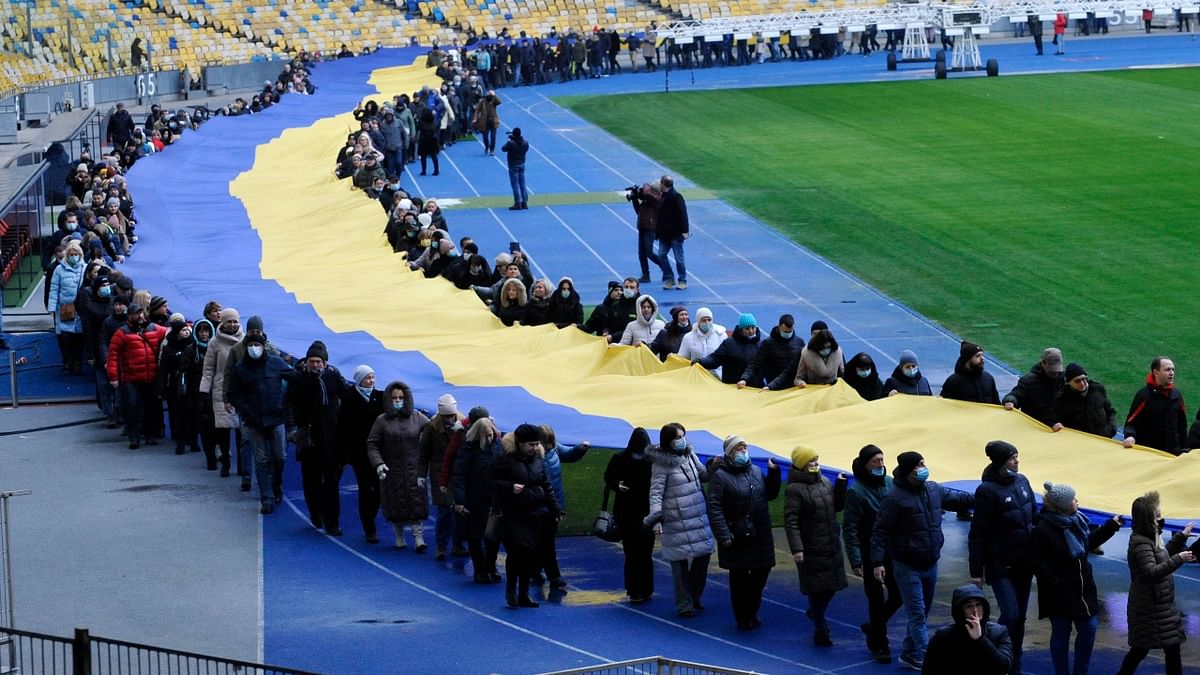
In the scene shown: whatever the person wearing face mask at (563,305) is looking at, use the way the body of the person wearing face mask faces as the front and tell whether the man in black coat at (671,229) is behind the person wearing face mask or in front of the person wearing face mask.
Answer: behind

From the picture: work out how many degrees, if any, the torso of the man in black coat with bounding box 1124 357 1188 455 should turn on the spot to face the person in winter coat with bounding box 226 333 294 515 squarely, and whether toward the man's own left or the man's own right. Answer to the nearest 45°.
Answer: approximately 135° to the man's own right

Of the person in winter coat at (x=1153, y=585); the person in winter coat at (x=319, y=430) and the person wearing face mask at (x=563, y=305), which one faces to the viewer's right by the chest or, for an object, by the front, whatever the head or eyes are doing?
the person in winter coat at (x=1153, y=585)

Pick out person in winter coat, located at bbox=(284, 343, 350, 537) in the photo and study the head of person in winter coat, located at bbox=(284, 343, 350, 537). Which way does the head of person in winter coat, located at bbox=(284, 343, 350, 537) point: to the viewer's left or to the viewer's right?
to the viewer's left

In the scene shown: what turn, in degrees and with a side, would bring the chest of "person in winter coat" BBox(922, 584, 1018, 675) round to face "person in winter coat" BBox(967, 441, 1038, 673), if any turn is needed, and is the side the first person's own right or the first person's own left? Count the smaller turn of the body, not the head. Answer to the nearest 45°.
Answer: approximately 180°

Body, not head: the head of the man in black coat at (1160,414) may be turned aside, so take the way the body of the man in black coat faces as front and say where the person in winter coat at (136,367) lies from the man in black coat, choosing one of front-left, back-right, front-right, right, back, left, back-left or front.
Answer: back-right

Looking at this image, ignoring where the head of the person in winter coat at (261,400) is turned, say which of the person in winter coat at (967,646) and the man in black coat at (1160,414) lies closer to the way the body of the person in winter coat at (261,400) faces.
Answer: the person in winter coat

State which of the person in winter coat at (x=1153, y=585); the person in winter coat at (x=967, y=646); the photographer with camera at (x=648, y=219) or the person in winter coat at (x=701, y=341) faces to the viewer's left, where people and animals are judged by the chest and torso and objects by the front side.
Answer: the photographer with camera

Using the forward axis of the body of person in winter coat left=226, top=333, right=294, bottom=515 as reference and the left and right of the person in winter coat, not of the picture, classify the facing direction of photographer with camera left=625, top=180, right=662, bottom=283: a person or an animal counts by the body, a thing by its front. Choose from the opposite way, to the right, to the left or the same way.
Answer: to the right

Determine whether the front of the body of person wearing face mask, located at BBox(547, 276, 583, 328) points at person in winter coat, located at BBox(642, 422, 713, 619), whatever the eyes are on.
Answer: yes
